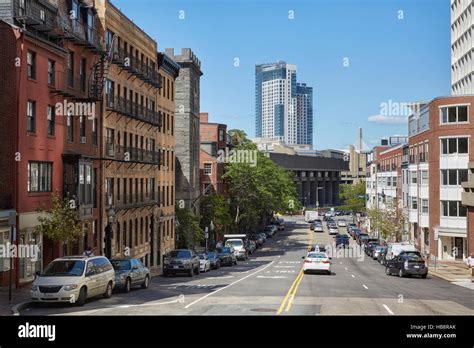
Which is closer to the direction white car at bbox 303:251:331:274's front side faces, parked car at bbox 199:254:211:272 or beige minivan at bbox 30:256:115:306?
the parked car

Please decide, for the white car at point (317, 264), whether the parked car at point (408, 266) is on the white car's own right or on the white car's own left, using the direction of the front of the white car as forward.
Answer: on the white car's own right

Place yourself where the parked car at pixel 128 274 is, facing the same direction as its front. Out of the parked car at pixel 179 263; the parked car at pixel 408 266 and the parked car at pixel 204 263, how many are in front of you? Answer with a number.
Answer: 0

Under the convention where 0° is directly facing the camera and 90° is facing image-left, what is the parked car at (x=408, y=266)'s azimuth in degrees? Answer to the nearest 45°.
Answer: approximately 135°

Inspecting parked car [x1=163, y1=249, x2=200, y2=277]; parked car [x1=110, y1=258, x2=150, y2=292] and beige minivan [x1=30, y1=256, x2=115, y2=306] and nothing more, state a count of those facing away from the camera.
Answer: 0

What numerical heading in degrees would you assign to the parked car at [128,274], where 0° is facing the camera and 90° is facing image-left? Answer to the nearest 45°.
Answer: approximately 45°

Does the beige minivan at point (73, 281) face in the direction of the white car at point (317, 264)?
no

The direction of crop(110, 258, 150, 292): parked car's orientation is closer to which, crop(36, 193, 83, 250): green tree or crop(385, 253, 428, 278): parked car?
the green tree

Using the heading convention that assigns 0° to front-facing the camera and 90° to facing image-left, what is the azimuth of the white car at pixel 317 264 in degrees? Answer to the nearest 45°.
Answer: approximately 180°

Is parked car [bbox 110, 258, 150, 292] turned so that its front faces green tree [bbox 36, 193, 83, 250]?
no

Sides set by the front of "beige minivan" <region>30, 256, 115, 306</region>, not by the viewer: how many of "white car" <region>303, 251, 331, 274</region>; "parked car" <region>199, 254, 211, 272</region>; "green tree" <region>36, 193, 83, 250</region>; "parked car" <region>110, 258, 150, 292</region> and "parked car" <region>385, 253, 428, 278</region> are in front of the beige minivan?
0

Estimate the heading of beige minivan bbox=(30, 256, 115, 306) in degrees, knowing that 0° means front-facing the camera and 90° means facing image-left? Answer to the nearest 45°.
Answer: approximately 45°

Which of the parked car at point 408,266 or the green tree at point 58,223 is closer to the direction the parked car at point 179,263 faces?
the green tree

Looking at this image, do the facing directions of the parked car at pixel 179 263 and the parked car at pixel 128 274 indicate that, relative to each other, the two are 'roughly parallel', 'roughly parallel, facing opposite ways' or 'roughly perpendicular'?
roughly parallel

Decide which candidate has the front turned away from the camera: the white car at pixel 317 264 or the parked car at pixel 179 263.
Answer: the white car

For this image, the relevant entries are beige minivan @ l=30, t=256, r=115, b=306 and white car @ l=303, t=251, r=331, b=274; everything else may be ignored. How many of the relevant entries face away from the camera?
1

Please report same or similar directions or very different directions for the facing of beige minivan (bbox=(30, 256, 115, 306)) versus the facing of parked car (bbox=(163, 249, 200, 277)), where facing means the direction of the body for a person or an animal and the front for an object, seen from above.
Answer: same or similar directions

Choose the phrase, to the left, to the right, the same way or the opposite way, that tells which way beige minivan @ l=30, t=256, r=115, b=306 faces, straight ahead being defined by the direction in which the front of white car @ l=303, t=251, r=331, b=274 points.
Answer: the opposite way
